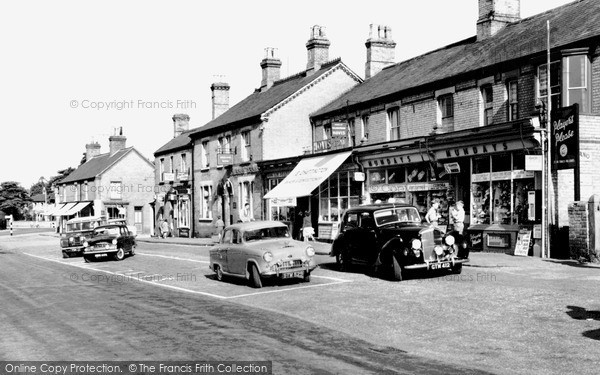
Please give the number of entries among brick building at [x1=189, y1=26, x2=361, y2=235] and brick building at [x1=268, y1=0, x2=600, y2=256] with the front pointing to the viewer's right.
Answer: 0

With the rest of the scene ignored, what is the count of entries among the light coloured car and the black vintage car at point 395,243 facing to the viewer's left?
0

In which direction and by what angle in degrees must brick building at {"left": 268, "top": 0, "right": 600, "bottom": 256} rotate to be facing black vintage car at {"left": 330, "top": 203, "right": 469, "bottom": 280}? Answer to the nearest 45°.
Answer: approximately 45° to its left

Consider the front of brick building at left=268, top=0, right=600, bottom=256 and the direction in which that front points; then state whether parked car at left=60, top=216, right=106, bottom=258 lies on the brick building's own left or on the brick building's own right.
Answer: on the brick building's own right

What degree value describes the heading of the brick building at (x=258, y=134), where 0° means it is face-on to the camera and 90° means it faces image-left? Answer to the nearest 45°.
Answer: approximately 45°

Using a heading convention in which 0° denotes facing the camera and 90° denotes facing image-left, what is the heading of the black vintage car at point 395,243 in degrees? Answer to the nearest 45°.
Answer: approximately 315°

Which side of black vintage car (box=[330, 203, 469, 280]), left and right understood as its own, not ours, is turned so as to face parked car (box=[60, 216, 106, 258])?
back

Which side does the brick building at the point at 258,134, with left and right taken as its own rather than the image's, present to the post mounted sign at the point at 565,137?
left

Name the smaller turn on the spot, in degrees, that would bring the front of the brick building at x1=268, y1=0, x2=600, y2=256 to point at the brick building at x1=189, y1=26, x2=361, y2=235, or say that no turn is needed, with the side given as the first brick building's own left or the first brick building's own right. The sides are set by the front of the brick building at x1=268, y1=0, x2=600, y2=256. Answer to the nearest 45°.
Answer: approximately 90° to the first brick building's own right

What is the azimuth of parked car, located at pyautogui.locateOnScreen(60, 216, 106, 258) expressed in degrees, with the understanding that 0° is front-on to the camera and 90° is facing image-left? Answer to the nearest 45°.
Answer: approximately 45°

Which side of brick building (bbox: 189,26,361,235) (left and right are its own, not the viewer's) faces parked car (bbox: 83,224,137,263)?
front

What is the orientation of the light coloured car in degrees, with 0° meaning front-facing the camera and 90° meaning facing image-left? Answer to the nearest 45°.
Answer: approximately 315°

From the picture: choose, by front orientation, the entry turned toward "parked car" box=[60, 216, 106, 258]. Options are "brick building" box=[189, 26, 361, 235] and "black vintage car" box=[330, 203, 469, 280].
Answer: the brick building
